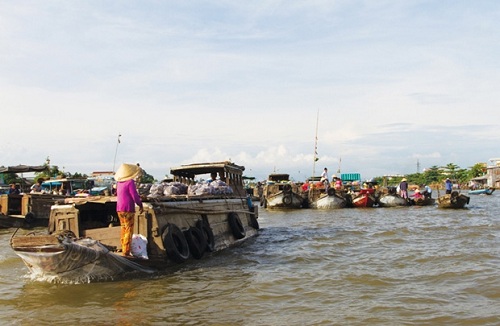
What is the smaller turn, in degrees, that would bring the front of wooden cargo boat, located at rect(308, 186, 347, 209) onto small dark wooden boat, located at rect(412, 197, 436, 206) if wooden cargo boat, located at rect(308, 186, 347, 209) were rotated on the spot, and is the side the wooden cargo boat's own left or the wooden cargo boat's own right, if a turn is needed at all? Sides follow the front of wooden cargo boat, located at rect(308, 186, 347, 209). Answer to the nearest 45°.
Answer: approximately 90° to the wooden cargo boat's own left

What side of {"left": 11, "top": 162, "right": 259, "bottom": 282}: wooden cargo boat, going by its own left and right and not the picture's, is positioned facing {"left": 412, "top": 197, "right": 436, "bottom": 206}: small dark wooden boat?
back

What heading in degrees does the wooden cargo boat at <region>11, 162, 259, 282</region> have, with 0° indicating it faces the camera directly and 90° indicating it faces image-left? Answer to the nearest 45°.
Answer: approximately 45°

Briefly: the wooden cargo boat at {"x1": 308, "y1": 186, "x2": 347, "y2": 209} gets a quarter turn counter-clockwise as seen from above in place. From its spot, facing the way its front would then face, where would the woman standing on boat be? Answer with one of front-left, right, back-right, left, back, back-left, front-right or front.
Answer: right

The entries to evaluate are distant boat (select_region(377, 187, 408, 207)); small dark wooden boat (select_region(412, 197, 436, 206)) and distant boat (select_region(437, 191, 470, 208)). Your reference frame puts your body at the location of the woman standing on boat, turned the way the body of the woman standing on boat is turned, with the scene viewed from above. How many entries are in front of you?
3

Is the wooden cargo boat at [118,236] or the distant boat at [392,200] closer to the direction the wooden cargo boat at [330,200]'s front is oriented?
the wooden cargo boat

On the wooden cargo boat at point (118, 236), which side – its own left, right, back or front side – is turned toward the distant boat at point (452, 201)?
back

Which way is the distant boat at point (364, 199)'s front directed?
toward the camera

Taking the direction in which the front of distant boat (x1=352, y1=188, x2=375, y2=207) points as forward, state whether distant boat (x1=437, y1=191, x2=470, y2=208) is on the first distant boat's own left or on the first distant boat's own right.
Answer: on the first distant boat's own left

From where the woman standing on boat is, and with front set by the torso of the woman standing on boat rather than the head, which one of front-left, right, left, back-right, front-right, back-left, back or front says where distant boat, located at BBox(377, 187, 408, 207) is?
front

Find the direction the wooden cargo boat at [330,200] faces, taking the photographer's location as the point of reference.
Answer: facing the viewer

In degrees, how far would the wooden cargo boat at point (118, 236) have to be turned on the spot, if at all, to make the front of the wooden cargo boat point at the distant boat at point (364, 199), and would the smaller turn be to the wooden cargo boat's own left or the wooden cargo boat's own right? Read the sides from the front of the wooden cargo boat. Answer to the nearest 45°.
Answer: approximately 180°
